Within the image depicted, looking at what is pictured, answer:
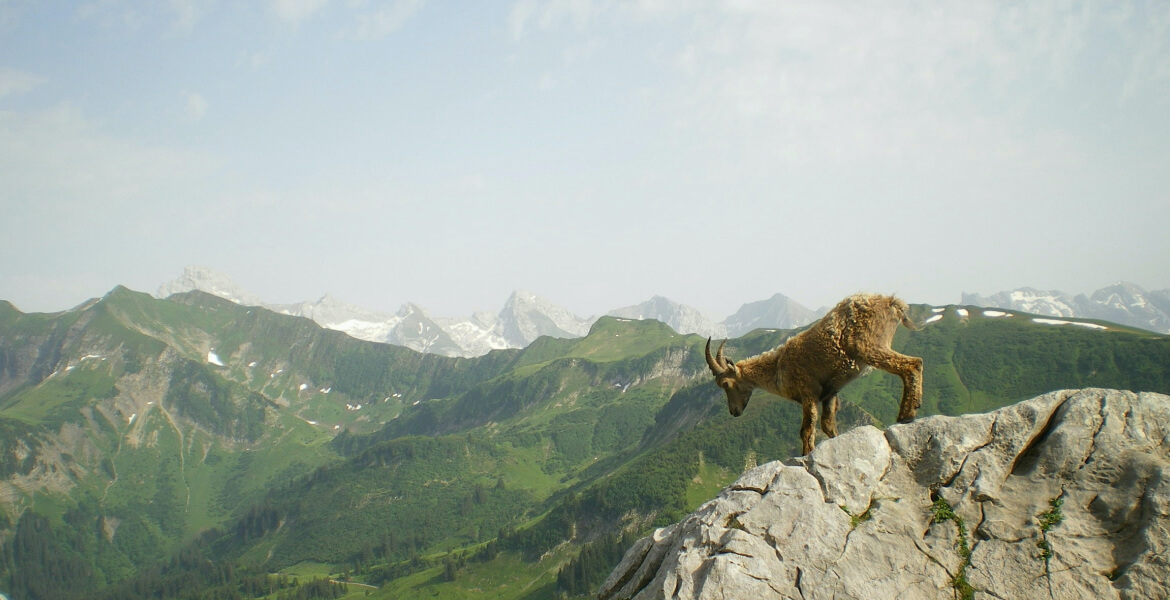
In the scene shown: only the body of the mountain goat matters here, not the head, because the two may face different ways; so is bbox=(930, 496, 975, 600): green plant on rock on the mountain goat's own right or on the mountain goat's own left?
on the mountain goat's own left

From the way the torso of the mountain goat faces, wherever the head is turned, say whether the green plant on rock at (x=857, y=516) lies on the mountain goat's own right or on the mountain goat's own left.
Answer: on the mountain goat's own left

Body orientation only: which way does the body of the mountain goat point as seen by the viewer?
to the viewer's left

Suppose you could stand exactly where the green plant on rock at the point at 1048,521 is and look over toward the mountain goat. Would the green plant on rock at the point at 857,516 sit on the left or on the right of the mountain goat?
left

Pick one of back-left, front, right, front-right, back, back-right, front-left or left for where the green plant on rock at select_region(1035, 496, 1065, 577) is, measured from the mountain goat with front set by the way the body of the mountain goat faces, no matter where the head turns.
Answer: back-left
